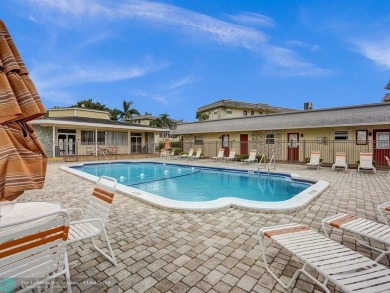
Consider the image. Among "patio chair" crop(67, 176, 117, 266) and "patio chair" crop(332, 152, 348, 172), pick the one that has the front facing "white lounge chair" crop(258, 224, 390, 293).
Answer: "patio chair" crop(332, 152, 348, 172)

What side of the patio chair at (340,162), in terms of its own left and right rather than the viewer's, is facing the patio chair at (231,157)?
right

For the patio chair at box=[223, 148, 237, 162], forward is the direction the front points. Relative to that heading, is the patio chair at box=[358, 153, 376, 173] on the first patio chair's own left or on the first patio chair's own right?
on the first patio chair's own left

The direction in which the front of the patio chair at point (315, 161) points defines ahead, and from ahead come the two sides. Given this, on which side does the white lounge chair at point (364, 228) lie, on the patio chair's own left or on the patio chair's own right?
on the patio chair's own left

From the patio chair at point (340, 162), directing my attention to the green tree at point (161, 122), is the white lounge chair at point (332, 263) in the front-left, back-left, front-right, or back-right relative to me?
back-left

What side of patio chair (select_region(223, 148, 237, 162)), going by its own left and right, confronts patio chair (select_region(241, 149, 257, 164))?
left

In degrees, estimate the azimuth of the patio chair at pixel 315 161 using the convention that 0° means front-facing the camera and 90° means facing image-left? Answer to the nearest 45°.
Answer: approximately 45°

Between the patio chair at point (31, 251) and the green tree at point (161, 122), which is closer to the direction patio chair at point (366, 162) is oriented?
the patio chair

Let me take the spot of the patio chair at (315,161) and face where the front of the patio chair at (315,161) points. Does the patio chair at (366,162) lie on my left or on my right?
on my left

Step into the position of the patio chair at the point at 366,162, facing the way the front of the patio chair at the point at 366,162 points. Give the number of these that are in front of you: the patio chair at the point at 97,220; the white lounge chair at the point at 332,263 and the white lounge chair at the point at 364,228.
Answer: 3

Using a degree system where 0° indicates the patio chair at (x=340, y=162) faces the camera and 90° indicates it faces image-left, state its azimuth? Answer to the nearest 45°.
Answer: approximately 0°

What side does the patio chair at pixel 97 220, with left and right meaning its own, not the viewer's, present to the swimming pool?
back

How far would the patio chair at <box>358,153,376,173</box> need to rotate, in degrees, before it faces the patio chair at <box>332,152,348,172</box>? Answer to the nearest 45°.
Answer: approximately 90° to its right

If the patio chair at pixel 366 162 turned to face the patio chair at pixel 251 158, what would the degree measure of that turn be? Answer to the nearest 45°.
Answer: approximately 90° to its right

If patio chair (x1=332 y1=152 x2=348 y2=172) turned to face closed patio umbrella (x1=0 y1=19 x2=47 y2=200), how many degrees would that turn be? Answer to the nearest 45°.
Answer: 0° — it already faces it

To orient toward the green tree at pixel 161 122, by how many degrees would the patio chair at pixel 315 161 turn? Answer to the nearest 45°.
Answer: approximately 90° to its right

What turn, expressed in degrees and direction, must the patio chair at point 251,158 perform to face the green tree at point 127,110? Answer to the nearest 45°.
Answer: approximately 90° to its right
